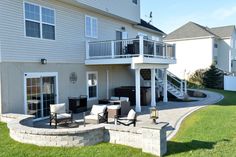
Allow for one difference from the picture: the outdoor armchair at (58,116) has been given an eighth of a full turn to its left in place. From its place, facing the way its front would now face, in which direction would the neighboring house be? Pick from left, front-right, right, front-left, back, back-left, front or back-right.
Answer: front-left

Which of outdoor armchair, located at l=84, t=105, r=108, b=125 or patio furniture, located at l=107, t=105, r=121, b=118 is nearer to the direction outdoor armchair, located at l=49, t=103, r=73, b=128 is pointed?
the outdoor armchair

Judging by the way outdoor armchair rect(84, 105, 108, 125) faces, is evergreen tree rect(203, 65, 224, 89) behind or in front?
behind

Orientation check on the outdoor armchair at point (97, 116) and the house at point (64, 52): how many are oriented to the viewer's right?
0

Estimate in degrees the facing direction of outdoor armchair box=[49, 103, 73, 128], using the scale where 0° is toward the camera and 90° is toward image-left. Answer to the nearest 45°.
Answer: approximately 315°
